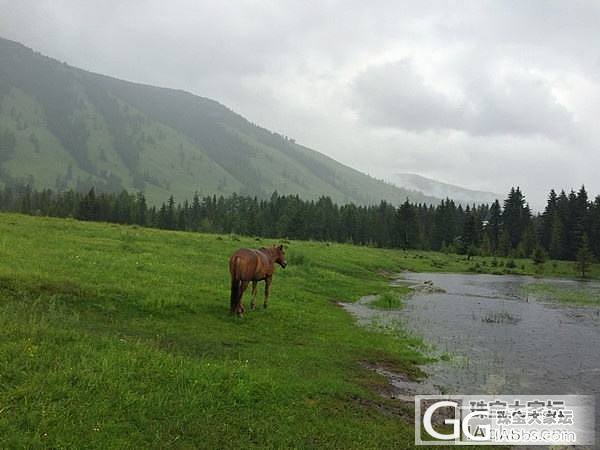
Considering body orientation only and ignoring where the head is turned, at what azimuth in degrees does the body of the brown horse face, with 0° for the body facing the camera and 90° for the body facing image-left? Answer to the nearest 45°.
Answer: approximately 225°
